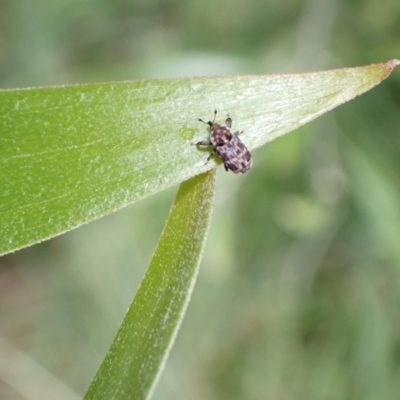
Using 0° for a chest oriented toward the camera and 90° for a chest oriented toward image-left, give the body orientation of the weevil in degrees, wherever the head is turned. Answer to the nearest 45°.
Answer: approximately 135°
